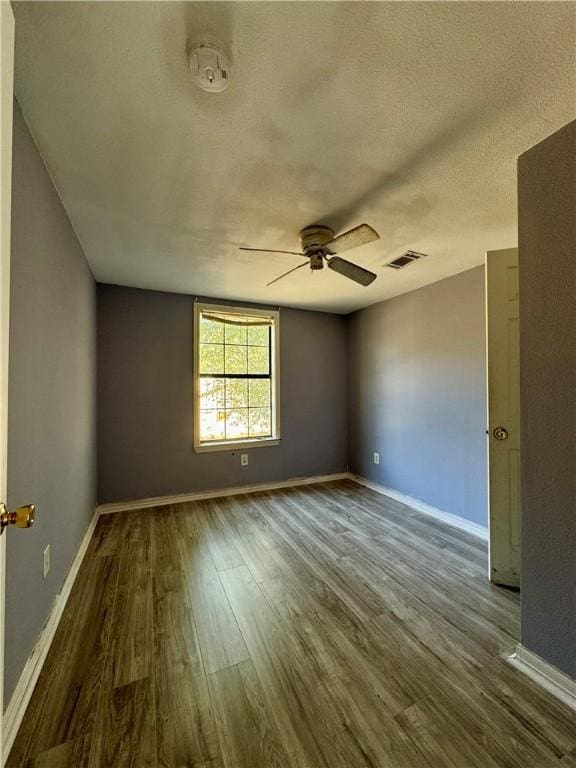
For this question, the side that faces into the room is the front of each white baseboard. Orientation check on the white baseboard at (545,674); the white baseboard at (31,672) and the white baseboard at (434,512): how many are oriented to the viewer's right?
1

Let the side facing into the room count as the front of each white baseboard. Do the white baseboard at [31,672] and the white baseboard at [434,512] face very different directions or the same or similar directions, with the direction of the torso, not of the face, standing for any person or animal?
very different directions

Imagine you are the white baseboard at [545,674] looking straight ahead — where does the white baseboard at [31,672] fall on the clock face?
the white baseboard at [31,672] is roughly at 12 o'clock from the white baseboard at [545,674].

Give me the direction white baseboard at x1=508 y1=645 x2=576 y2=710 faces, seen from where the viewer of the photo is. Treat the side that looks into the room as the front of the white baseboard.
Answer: facing the viewer and to the left of the viewer

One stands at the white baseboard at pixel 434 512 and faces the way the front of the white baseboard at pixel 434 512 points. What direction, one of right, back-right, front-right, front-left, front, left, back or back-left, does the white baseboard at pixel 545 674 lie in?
front-left

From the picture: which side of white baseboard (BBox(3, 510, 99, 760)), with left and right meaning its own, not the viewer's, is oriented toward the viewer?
right

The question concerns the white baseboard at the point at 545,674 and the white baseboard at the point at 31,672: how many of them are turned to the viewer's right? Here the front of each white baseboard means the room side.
1

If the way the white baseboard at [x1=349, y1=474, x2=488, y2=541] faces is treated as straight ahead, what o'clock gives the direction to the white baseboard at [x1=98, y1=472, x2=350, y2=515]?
the white baseboard at [x1=98, y1=472, x2=350, y2=515] is roughly at 1 o'clock from the white baseboard at [x1=349, y1=474, x2=488, y2=541].

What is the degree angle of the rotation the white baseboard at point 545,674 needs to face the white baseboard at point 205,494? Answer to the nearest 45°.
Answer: approximately 45° to its right

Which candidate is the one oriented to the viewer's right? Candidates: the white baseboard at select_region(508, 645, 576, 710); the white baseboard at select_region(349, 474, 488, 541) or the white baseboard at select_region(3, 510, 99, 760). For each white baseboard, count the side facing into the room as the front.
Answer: the white baseboard at select_region(3, 510, 99, 760)

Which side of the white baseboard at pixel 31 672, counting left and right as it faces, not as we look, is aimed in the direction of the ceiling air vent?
front
